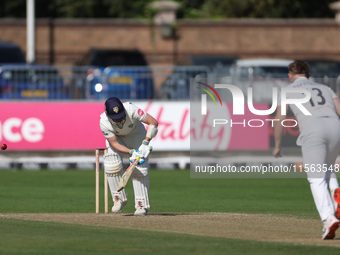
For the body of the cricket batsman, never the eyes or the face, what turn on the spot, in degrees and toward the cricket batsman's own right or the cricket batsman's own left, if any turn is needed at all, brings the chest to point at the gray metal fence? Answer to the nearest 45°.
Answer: approximately 180°

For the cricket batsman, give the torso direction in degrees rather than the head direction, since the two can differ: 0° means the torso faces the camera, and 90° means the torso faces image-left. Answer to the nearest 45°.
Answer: approximately 0°
